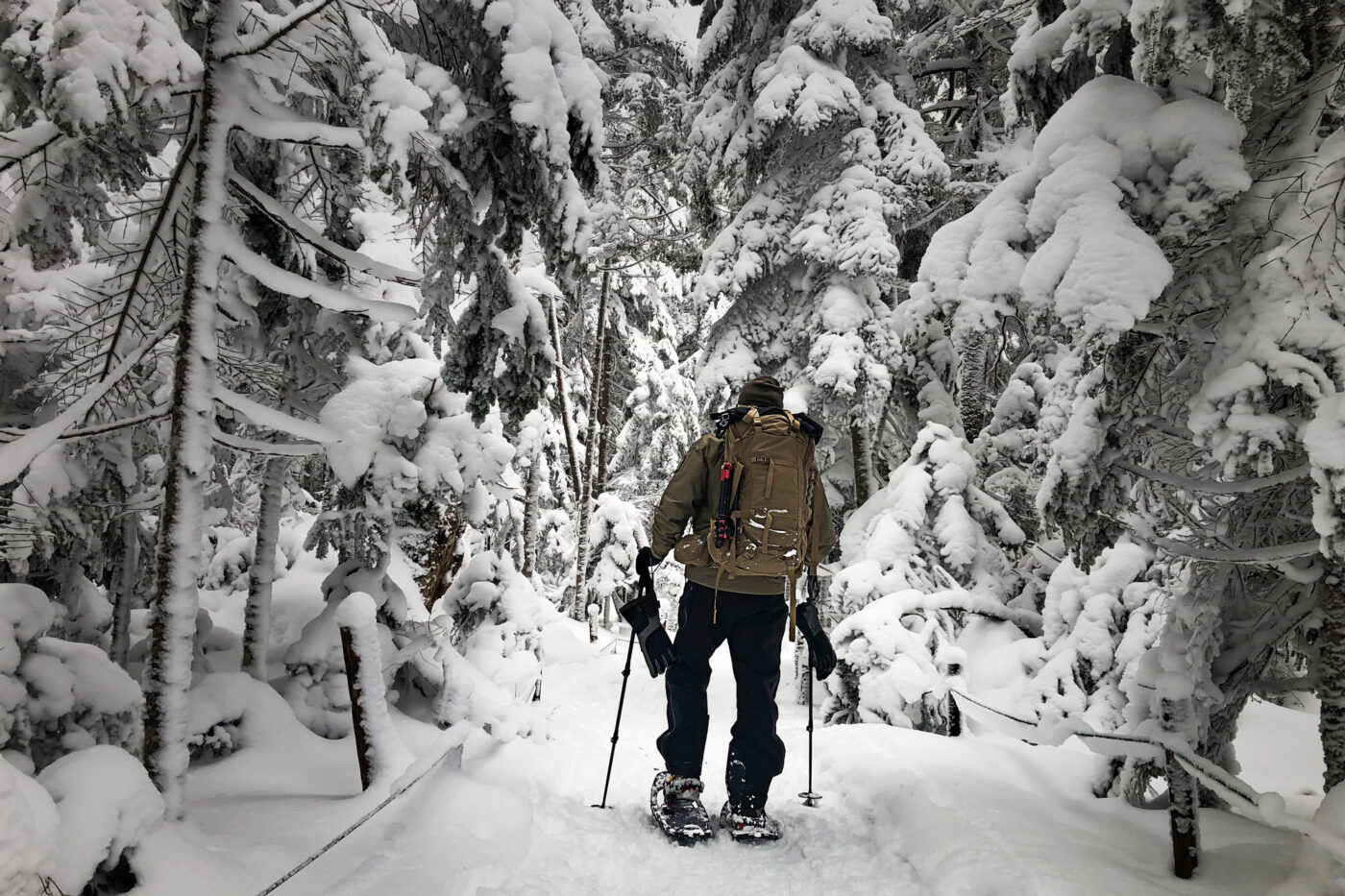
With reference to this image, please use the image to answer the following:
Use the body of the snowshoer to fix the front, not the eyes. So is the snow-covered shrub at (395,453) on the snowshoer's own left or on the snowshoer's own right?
on the snowshoer's own left

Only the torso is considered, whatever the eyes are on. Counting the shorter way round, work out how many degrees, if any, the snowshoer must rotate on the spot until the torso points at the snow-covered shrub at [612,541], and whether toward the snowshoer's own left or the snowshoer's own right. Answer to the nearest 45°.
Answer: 0° — they already face it

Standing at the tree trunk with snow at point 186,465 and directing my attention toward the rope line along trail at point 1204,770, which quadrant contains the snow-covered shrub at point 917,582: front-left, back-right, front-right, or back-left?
front-left

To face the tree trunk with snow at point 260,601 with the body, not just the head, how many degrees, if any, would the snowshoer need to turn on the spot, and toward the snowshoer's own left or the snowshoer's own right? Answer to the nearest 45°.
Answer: approximately 90° to the snowshoer's own left

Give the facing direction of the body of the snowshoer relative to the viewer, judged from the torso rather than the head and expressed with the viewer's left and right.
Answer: facing away from the viewer

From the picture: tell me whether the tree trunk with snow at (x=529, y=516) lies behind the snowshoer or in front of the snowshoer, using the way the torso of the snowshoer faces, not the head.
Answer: in front

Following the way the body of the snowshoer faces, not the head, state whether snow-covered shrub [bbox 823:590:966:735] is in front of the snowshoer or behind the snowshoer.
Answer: in front

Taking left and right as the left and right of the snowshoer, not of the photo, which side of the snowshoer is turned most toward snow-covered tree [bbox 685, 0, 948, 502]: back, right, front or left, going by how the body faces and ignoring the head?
front

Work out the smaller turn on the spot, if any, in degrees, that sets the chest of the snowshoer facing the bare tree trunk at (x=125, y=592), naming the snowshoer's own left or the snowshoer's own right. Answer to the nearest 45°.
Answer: approximately 90° to the snowshoer's own left

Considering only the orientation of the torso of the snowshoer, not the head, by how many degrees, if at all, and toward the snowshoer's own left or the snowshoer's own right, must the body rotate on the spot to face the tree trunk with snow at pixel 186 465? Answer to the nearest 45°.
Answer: approximately 135° to the snowshoer's own left
